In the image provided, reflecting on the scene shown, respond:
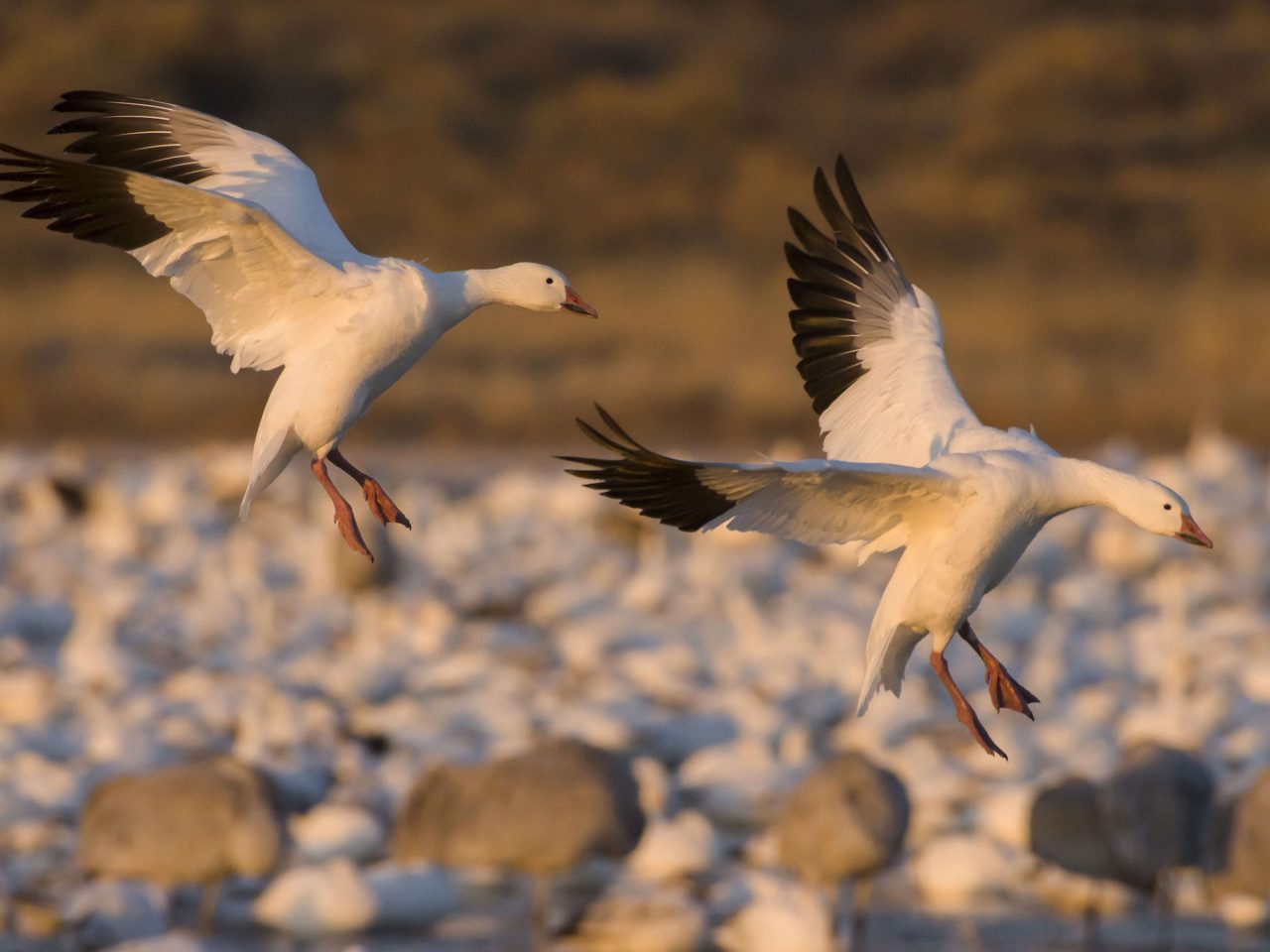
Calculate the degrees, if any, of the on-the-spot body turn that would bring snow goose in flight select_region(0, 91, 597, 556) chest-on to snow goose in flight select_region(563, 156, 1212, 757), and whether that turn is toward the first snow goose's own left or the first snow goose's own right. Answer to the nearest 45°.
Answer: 0° — it already faces it

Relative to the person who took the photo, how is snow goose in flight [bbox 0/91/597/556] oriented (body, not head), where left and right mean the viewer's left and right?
facing to the right of the viewer

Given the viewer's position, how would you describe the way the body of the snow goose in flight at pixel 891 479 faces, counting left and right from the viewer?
facing to the right of the viewer

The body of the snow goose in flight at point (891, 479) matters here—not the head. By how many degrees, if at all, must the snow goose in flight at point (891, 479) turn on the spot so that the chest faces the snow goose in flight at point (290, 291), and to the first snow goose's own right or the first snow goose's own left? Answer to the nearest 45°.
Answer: approximately 180°

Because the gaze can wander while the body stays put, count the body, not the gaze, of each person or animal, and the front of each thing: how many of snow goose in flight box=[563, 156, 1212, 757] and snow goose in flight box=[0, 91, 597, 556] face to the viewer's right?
2
